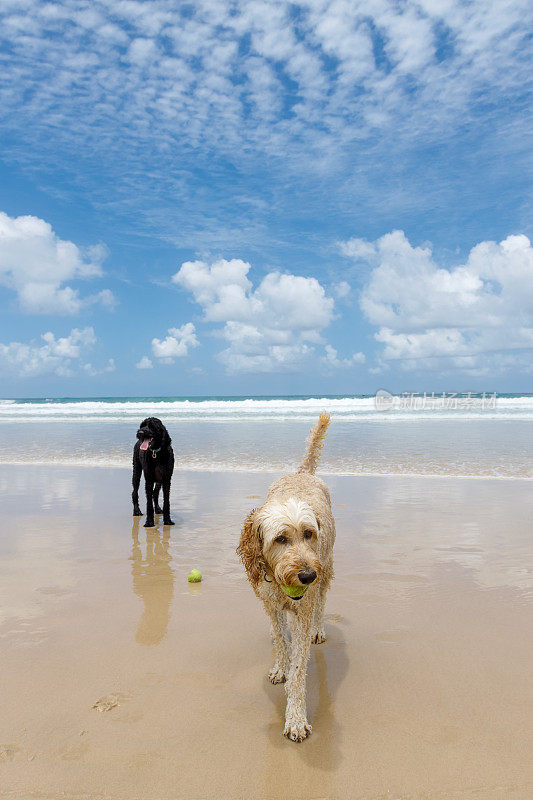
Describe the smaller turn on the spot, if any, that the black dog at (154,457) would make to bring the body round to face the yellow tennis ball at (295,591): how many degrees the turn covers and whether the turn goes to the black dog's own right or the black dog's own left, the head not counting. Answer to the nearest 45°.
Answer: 0° — it already faces it

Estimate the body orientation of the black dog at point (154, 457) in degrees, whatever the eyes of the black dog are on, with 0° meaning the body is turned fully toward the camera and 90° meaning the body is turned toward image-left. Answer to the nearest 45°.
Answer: approximately 0°

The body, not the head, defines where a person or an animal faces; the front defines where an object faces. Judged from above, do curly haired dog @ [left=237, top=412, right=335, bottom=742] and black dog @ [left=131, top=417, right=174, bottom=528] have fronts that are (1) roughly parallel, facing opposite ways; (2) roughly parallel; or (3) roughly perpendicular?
roughly parallel

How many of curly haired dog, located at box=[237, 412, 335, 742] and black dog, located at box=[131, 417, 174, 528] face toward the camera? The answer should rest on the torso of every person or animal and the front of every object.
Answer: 2

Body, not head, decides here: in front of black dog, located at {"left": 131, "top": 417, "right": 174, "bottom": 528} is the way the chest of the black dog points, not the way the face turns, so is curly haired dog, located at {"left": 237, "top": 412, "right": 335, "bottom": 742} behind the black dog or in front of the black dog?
in front

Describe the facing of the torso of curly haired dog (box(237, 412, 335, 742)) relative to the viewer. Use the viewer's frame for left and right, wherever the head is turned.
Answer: facing the viewer

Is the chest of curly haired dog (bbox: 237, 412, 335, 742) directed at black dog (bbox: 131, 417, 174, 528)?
no
